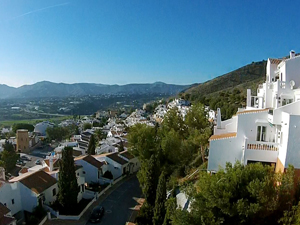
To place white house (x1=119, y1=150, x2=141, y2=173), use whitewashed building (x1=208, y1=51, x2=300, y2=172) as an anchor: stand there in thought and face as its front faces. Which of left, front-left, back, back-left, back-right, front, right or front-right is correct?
right

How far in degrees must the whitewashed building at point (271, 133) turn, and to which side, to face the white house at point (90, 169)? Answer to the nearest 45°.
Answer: approximately 45° to its right

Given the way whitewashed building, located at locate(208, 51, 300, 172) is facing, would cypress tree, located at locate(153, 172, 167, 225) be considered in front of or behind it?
in front

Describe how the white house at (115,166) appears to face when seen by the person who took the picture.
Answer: facing the viewer and to the right of the viewer

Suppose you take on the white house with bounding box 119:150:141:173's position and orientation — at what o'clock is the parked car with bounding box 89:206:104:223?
The parked car is roughly at 2 o'clock from the white house.

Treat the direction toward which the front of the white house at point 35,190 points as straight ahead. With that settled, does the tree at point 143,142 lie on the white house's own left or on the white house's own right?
on the white house's own left

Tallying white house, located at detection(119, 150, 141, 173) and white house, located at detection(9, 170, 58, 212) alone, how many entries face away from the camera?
0

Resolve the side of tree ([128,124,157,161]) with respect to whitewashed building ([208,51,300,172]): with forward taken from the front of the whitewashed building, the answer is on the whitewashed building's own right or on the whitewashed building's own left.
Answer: on the whitewashed building's own right

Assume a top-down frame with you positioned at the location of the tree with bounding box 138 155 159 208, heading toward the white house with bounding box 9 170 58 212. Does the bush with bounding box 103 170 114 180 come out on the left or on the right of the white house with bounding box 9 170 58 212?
right

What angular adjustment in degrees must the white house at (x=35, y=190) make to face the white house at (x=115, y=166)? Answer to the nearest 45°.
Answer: approximately 90° to its left
